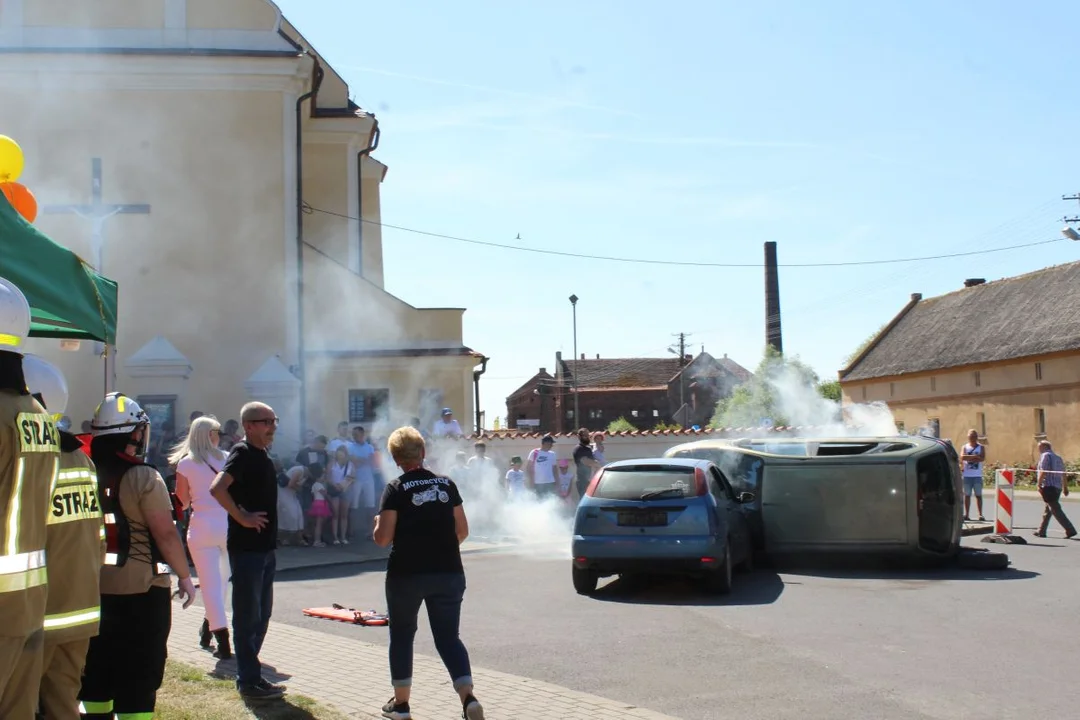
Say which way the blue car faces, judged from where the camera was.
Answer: facing away from the viewer

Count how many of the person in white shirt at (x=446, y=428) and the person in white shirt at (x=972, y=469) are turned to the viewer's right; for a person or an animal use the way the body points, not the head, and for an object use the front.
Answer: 0

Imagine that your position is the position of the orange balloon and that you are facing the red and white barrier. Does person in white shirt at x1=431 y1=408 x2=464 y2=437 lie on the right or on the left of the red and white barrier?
left

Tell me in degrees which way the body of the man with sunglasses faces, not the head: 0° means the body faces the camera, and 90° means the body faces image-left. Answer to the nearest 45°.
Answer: approximately 270°

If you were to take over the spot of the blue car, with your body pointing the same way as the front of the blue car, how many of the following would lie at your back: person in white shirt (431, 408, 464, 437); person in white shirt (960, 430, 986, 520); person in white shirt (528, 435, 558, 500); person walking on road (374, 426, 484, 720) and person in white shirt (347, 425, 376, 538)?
1

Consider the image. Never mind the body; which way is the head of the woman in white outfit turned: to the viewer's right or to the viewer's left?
to the viewer's right

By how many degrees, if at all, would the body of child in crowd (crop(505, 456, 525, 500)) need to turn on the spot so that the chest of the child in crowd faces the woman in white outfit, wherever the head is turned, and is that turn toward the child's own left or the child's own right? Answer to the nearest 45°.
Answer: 0° — they already face them

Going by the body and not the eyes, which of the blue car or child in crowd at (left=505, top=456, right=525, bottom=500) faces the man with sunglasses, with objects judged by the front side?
the child in crowd

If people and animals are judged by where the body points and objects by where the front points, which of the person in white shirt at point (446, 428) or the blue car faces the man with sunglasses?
the person in white shirt

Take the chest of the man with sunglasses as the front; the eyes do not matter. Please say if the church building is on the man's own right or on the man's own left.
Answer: on the man's own left

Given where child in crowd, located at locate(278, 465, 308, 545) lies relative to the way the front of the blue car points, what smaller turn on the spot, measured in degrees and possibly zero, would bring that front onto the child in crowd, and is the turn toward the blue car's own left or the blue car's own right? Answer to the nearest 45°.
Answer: approximately 45° to the blue car's own left

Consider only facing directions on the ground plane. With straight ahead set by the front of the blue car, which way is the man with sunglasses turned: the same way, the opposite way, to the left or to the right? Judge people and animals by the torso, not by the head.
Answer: to the right

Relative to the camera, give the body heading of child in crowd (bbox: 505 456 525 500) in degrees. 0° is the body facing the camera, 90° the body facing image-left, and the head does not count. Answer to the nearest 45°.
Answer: approximately 0°

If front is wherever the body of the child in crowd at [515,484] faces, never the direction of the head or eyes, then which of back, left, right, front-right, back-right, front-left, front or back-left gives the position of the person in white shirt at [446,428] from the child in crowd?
back-right

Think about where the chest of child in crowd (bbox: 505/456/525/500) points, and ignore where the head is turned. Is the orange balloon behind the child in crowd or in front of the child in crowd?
in front
